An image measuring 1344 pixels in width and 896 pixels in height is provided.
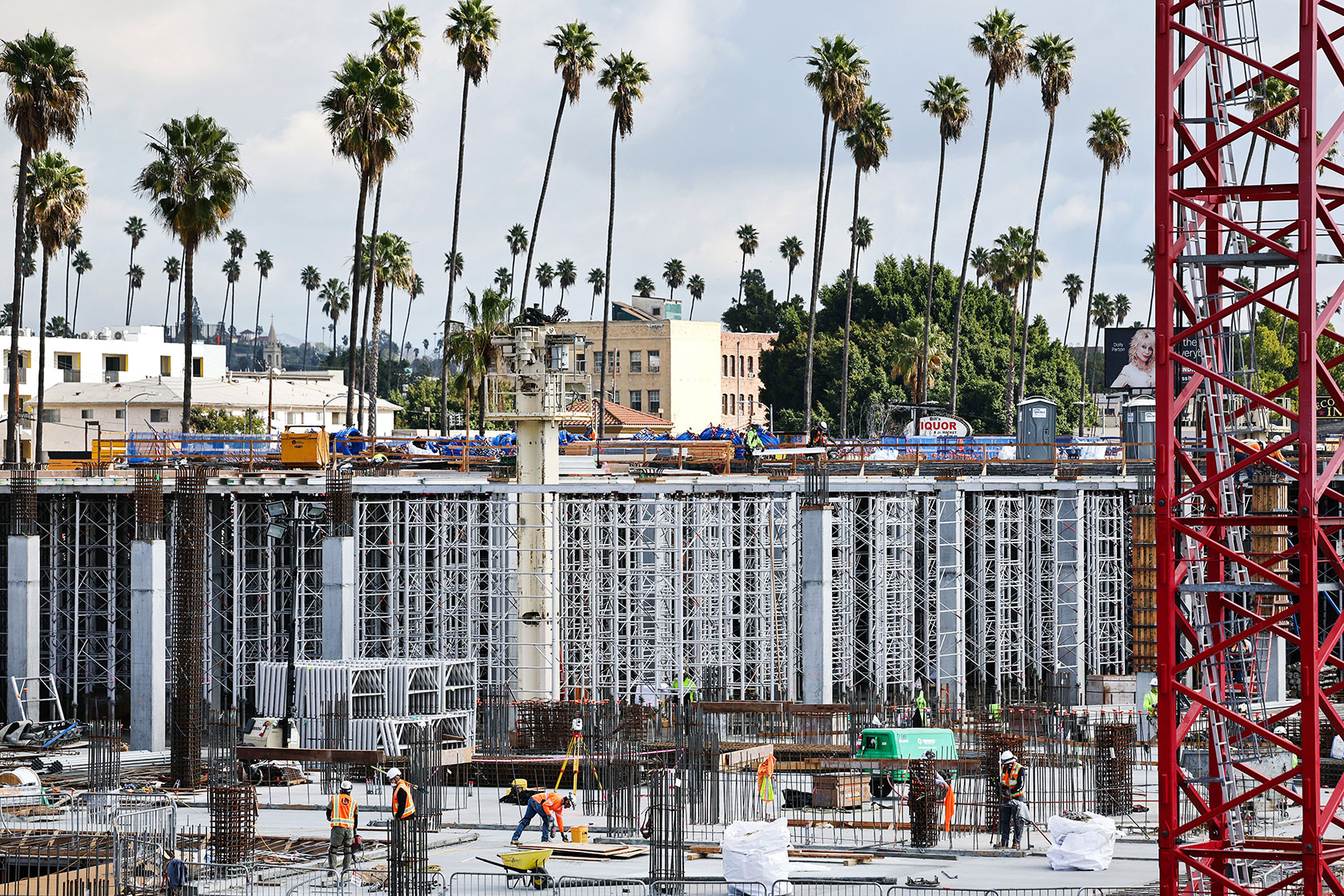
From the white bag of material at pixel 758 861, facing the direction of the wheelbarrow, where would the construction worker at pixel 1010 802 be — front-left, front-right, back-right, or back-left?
back-right

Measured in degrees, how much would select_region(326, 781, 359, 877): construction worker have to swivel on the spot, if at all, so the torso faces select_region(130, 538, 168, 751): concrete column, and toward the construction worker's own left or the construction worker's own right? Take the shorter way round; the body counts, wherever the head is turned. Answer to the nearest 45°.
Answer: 0° — they already face it

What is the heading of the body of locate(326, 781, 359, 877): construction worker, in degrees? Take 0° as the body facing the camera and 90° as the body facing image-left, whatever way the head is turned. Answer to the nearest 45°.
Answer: approximately 180°

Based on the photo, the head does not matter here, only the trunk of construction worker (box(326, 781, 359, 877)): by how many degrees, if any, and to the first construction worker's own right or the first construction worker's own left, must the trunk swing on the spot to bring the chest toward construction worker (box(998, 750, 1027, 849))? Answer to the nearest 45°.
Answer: approximately 90° to the first construction worker's own right

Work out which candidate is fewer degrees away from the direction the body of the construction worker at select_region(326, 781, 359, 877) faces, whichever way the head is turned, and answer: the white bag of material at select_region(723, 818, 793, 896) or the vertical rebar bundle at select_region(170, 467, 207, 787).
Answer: the vertical rebar bundle

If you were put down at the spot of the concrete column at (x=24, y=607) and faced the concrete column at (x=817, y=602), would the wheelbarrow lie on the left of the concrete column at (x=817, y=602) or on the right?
right

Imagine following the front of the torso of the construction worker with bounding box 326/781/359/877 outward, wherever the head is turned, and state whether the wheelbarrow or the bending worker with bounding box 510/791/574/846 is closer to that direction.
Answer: the bending worker

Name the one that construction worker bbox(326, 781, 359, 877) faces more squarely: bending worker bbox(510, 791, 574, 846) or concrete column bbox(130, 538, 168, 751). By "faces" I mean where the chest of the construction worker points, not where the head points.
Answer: the concrete column

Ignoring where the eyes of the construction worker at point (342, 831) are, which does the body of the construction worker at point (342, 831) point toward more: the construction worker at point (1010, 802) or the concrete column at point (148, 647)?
the concrete column

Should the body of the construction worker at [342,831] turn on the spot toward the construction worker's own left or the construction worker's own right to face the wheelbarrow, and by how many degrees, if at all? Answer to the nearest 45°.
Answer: approximately 135° to the construction worker's own right

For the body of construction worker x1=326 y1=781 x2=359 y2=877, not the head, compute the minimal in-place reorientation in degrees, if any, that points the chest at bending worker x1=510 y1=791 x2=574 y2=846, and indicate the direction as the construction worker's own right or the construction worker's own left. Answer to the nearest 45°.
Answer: approximately 90° to the construction worker's own right

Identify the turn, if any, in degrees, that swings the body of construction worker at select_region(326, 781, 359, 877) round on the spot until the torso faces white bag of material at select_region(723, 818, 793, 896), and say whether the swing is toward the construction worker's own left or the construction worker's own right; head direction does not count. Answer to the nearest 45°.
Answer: approximately 135° to the construction worker's own right
